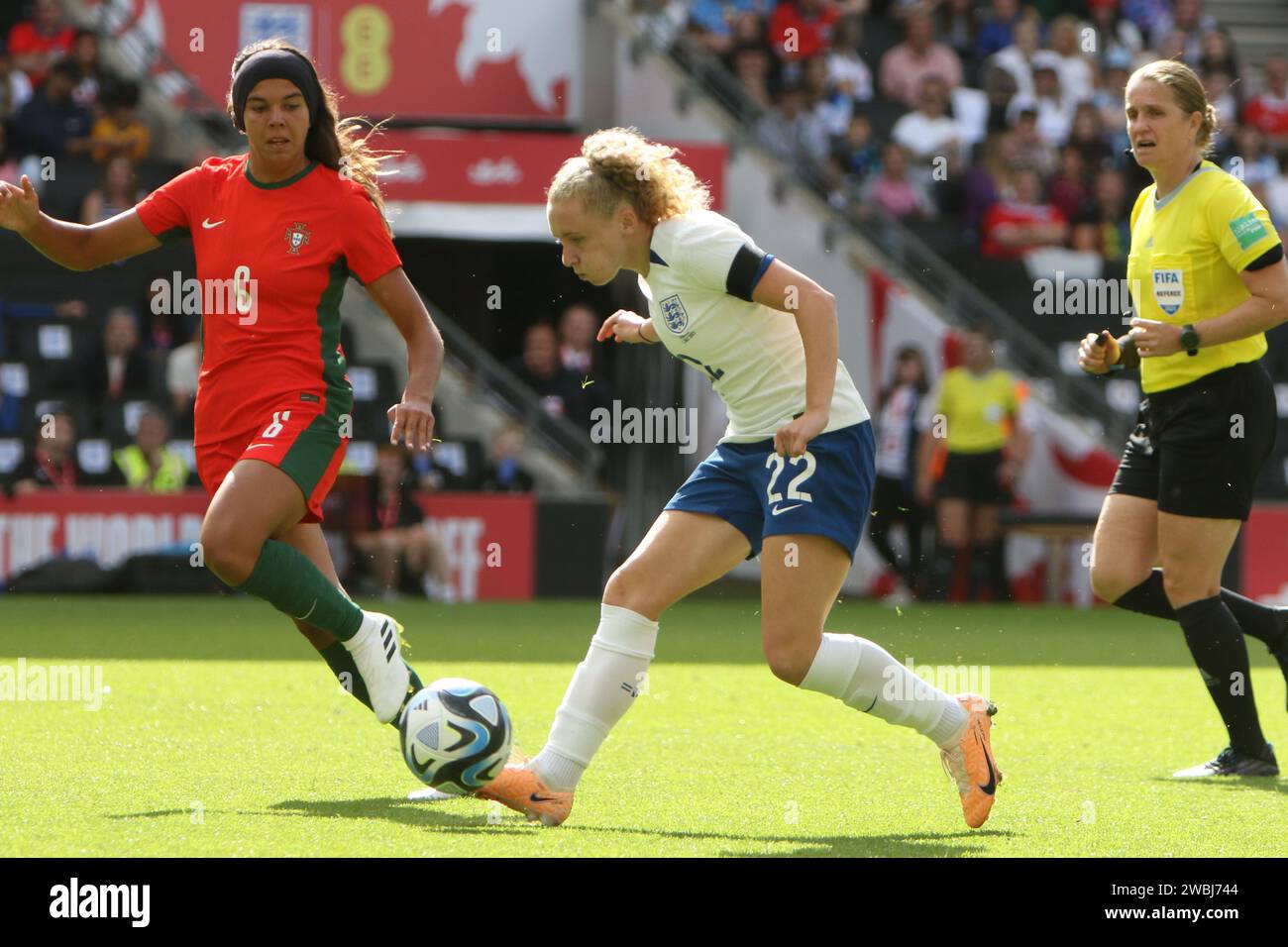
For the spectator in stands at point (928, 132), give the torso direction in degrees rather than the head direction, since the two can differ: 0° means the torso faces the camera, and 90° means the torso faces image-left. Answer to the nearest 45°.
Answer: approximately 0°

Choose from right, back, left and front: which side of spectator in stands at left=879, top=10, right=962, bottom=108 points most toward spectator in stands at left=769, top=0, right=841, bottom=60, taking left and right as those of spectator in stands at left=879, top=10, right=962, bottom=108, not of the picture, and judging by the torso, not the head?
right

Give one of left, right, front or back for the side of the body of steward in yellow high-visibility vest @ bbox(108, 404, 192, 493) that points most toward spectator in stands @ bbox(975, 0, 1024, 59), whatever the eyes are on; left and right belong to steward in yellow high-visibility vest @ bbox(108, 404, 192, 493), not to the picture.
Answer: left

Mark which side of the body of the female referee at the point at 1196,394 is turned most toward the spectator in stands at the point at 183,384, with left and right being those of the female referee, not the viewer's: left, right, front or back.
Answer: right

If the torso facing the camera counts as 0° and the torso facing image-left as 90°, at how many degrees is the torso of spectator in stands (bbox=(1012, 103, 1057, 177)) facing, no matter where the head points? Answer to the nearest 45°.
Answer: approximately 45°
